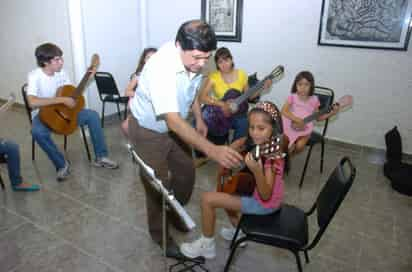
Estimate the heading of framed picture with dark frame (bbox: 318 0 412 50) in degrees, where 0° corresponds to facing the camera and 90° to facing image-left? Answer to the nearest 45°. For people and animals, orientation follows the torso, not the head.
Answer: approximately 0°

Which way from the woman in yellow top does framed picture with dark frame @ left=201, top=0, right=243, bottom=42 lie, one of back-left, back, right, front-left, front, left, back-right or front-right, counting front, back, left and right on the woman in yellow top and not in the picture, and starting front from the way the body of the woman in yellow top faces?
back

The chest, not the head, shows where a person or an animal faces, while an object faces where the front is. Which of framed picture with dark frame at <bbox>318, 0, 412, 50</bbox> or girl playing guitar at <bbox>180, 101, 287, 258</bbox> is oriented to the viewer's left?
the girl playing guitar

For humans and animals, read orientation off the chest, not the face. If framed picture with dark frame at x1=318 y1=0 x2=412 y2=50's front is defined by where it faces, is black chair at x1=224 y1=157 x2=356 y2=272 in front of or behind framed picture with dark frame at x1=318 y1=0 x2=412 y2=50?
in front

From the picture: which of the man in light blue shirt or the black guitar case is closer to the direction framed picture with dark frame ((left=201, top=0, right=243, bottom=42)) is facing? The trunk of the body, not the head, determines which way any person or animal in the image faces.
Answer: the man in light blue shirt

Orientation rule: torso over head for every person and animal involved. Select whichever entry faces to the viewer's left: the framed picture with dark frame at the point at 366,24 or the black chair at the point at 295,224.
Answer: the black chair

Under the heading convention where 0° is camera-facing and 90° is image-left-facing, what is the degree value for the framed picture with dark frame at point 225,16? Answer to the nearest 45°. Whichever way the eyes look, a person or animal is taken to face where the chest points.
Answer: approximately 0°

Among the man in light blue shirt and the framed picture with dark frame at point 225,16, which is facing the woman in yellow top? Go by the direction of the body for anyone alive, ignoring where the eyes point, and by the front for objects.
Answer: the framed picture with dark frame

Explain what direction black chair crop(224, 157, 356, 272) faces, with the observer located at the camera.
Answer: facing to the left of the viewer

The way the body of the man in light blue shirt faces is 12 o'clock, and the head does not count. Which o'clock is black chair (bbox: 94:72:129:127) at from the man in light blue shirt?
The black chair is roughly at 7 o'clock from the man in light blue shirt.

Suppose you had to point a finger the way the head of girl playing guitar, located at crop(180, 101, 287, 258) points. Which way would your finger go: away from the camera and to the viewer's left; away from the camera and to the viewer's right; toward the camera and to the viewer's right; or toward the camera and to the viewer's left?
toward the camera and to the viewer's left
